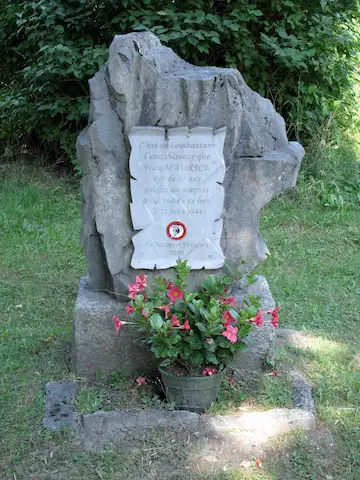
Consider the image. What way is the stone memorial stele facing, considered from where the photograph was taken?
facing the viewer

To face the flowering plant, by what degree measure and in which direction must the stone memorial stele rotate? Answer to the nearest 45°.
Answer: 0° — it already faces it

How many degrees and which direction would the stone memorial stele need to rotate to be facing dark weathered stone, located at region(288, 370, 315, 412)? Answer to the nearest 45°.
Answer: approximately 45° to its left

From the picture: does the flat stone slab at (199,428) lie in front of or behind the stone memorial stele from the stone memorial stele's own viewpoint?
in front

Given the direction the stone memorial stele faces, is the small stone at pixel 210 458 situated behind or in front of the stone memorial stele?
in front
